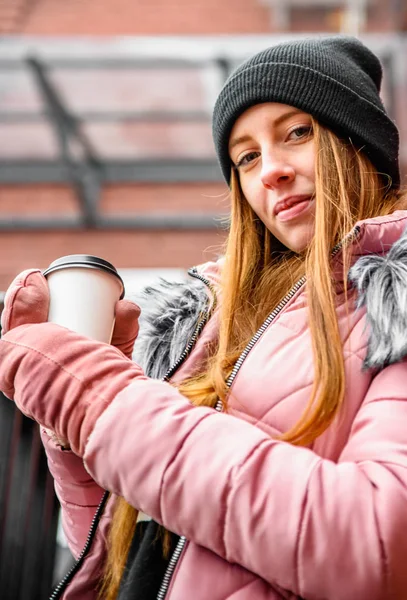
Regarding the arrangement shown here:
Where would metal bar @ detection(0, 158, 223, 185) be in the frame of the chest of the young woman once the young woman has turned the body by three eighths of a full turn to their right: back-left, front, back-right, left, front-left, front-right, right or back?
front

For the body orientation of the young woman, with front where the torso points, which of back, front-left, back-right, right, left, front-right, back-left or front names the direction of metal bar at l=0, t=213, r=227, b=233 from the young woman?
back-right

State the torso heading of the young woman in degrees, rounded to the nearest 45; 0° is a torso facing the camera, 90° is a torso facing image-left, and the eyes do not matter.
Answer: approximately 45°

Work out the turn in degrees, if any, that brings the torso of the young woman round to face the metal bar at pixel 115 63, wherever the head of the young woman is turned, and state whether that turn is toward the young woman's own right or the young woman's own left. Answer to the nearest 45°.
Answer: approximately 135° to the young woman's own right

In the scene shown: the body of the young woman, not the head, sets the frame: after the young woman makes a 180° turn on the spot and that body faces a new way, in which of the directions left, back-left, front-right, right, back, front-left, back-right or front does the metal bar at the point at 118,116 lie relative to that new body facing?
front-left

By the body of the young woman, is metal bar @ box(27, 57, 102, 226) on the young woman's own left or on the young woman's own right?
on the young woman's own right
